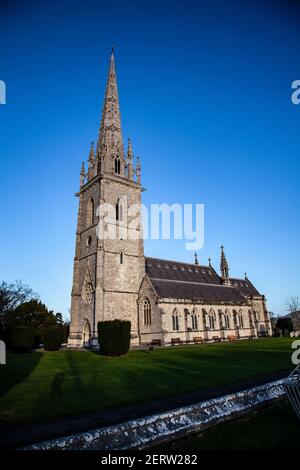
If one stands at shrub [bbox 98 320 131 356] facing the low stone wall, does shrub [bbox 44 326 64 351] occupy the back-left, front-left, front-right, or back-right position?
back-right

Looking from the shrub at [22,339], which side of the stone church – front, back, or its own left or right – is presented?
front

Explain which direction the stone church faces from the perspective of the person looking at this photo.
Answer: facing the viewer and to the left of the viewer

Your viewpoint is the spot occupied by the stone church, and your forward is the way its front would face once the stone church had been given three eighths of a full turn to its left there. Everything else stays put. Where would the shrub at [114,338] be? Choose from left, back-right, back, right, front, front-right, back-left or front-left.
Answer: right

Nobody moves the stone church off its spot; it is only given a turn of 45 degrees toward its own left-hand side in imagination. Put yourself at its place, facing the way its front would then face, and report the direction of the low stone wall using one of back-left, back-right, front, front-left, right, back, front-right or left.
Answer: front
